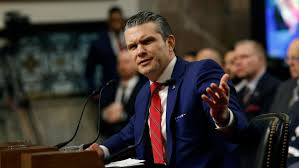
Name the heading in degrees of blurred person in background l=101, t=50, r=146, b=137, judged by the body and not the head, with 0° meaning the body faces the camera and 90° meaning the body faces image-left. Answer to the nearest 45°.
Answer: approximately 45°

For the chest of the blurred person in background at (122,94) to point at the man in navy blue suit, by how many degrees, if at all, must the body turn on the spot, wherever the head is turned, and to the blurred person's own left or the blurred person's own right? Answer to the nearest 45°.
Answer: approximately 45° to the blurred person's own left

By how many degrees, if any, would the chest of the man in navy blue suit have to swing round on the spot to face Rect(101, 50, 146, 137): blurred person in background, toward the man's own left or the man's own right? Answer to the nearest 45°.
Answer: approximately 135° to the man's own right

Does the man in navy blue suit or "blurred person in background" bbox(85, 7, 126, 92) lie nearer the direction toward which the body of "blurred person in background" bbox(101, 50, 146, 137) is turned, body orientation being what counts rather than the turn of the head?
the man in navy blue suit

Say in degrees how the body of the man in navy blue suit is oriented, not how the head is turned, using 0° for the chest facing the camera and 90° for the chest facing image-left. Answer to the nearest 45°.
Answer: approximately 45°

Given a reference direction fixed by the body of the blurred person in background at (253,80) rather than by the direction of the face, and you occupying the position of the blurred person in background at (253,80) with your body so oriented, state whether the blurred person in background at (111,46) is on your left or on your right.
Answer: on your right
